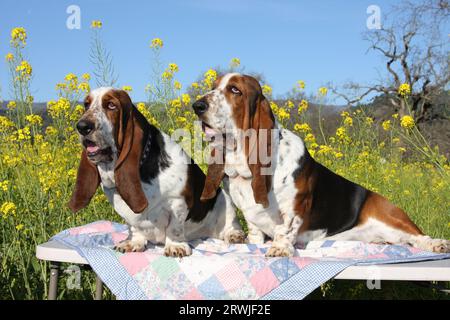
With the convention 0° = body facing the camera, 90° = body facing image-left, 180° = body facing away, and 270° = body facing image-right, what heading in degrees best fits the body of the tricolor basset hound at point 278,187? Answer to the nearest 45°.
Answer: approximately 45°

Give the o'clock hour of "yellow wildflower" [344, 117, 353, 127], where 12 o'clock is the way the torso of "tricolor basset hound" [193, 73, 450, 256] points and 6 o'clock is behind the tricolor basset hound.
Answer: The yellow wildflower is roughly at 5 o'clock from the tricolor basset hound.

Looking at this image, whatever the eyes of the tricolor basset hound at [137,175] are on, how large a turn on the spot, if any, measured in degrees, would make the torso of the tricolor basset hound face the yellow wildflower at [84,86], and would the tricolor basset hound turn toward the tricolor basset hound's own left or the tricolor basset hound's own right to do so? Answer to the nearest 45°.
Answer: approximately 135° to the tricolor basset hound's own right

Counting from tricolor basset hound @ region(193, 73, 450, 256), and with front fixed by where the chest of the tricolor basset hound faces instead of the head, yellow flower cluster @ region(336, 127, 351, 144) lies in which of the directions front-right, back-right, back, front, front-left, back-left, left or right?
back-right

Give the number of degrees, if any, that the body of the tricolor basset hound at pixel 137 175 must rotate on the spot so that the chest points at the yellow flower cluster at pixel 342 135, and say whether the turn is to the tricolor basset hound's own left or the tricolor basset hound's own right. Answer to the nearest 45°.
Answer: approximately 180°

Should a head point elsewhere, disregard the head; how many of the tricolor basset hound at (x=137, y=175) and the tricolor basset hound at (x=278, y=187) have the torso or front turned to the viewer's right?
0

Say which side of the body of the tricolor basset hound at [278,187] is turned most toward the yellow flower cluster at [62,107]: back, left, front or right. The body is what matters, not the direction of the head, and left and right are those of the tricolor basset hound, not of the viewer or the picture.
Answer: right

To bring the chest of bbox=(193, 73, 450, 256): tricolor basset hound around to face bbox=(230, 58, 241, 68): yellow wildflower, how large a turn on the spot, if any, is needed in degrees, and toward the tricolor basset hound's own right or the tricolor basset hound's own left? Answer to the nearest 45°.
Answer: approximately 135° to the tricolor basset hound's own right

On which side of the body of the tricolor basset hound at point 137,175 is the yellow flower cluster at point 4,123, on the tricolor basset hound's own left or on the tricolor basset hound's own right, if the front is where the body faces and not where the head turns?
on the tricolor basset hound's own right

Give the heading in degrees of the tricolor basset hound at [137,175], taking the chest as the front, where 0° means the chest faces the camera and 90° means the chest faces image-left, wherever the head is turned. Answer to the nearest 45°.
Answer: approximately 45°
